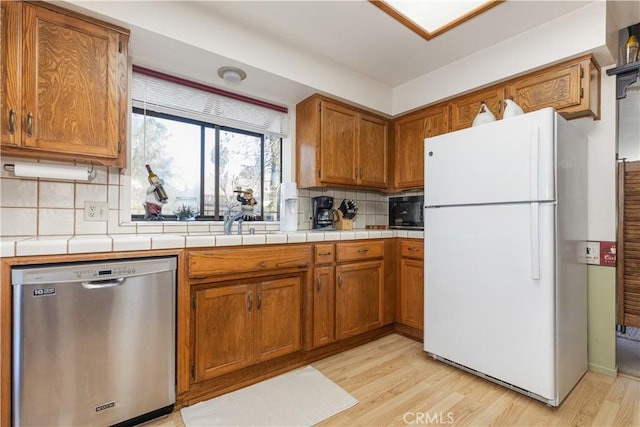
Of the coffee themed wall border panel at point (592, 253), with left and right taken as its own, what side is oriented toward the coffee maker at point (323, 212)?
right

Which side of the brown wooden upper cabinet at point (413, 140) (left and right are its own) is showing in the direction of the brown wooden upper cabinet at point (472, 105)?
left

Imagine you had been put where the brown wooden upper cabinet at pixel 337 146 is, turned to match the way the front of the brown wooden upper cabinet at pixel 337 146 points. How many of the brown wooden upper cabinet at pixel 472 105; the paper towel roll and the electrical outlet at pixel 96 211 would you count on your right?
2

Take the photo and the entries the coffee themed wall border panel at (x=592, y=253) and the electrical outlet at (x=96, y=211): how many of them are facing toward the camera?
2

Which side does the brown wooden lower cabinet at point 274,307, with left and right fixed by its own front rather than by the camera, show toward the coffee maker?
left

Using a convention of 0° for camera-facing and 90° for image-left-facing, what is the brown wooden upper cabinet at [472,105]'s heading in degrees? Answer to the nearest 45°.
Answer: approximately 45°

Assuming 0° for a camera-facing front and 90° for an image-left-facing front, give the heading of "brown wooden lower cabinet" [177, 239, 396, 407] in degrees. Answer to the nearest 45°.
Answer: approximately 315°

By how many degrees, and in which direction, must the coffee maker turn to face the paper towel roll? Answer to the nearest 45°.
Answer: approximately 90° to its right
